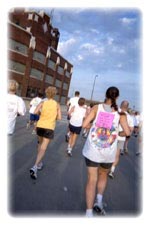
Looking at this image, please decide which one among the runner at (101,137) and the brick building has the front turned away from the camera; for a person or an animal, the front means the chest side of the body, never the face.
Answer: the runner

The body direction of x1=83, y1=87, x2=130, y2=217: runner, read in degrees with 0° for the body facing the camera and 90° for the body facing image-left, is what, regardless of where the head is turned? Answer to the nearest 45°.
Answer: approximately 180°

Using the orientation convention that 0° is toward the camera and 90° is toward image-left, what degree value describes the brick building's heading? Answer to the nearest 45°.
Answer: approximately 315°

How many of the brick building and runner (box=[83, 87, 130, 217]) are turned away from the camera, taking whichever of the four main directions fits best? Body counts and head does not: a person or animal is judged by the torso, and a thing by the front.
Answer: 1
